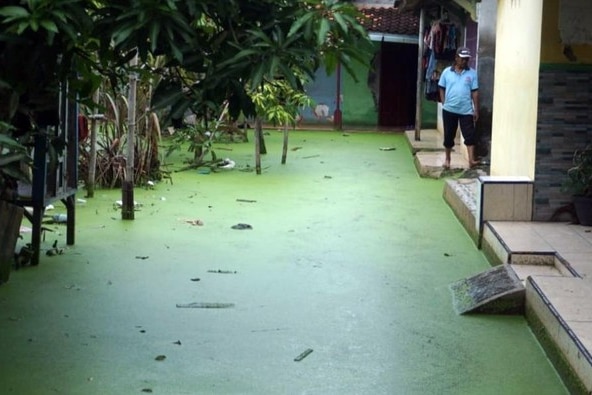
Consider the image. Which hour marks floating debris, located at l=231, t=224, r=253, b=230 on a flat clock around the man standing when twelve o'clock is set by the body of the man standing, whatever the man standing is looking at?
The floating debris is roughly at 1 o'clock from the man standing.

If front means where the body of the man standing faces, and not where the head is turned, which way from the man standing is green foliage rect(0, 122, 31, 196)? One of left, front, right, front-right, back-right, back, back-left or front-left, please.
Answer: front

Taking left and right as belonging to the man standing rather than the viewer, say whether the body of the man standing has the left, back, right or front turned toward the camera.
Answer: front

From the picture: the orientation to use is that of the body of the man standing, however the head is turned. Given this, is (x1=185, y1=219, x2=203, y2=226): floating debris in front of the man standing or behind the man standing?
in front

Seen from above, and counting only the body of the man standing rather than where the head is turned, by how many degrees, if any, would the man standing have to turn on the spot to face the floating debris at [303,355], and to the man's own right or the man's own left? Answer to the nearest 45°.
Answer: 0° — they already face it

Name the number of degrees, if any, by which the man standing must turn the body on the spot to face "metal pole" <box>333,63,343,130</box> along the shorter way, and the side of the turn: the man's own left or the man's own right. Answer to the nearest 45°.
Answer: approximately 180°

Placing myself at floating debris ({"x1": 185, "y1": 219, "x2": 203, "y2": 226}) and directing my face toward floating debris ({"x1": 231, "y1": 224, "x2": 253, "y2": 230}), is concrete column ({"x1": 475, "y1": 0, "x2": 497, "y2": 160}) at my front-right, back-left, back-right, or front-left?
front-left

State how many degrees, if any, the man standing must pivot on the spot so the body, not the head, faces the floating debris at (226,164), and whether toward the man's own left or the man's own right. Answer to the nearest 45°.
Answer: approximately 90° to the man's own right

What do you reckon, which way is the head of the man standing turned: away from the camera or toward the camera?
toward the camera

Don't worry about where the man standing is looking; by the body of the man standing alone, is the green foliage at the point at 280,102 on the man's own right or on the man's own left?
on the man's own right

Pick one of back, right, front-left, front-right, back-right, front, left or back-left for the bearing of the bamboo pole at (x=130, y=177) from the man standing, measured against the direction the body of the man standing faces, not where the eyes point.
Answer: front-right

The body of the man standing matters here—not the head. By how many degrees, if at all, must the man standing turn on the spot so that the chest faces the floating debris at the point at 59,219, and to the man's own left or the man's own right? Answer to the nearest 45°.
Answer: approximately 45° to the man's own right

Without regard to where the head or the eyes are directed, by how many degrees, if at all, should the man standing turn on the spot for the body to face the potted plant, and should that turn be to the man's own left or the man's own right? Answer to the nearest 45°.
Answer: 0° — they already face it
